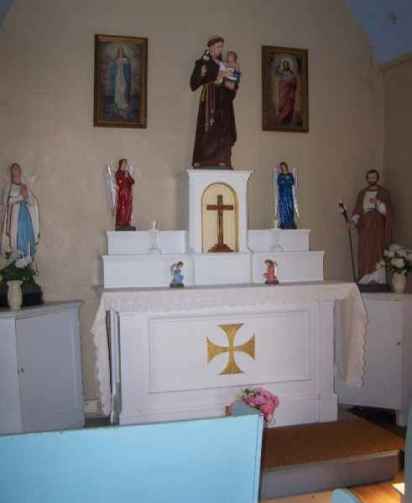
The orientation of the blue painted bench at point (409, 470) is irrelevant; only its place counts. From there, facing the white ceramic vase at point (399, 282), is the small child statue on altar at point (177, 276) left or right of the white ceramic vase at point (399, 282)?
left

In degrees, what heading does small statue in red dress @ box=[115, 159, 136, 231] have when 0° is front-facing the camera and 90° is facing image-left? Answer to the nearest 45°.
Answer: approximately 315°

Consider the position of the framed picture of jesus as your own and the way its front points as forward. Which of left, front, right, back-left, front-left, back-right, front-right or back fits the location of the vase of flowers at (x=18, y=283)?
front-right

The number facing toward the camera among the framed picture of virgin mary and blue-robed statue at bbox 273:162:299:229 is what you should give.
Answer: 2

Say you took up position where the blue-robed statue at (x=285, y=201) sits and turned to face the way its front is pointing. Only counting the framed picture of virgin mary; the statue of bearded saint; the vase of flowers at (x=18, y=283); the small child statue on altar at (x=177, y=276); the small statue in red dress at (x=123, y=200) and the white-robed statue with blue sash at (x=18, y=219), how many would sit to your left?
1

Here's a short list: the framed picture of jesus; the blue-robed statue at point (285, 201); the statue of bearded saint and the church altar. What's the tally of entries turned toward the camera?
4

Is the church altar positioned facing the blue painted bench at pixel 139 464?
yes

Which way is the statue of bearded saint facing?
toward the camera

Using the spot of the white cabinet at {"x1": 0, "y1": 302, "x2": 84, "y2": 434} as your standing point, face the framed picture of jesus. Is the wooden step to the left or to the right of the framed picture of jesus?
right

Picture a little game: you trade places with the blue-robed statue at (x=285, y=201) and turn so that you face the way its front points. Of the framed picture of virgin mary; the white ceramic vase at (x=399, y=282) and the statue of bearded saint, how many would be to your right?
1

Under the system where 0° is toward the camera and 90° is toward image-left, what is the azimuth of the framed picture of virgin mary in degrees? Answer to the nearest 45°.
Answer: approximately 0°

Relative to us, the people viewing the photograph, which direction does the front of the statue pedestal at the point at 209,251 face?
facing the viewer

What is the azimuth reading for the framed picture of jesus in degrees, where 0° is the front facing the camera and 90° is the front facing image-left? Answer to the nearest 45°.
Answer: approximately 0°

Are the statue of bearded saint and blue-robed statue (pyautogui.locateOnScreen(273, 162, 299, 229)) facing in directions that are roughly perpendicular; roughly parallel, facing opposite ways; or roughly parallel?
roughly parallel

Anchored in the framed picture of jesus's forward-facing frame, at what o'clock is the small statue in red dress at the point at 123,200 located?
The small statue in red dress is roughly at 2 o'clock from the framed picture of jesus.

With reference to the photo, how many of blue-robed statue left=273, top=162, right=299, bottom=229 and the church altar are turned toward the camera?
2

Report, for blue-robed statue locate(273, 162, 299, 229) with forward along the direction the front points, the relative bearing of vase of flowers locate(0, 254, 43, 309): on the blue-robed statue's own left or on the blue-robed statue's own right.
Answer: on the blue-robed statue's own right

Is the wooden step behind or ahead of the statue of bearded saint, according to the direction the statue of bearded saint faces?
ahead
